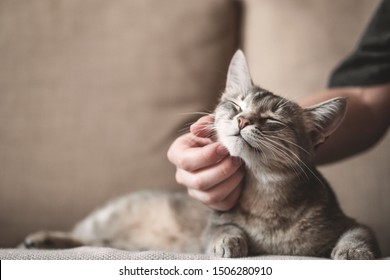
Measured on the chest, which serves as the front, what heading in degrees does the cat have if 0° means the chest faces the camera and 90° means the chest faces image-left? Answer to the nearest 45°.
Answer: approximately 315°

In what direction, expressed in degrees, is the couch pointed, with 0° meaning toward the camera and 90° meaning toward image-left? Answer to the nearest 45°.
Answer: approximately 0°
